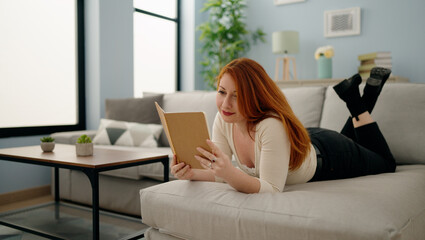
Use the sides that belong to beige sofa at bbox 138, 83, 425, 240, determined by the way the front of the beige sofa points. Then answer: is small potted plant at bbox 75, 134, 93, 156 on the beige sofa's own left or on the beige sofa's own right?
on the beige sofa's own right

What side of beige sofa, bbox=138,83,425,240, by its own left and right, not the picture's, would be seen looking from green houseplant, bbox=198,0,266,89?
back

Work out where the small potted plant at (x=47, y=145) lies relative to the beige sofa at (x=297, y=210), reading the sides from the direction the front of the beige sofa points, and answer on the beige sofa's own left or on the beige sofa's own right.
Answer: on the beige sofa's own right

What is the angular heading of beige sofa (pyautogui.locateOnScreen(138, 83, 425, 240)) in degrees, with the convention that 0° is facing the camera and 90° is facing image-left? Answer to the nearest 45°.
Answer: approximately 0°

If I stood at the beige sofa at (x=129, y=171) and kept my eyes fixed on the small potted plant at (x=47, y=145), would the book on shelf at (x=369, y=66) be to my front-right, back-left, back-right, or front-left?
back-left

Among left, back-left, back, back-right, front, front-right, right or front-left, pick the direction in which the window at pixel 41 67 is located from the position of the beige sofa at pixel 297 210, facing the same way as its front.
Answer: back-right

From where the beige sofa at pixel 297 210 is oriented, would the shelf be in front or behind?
behind

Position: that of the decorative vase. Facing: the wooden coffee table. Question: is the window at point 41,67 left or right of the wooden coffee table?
right
